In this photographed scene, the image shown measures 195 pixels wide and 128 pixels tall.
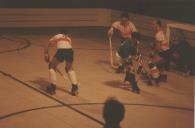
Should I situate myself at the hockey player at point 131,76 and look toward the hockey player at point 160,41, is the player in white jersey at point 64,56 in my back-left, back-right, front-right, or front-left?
back-left
